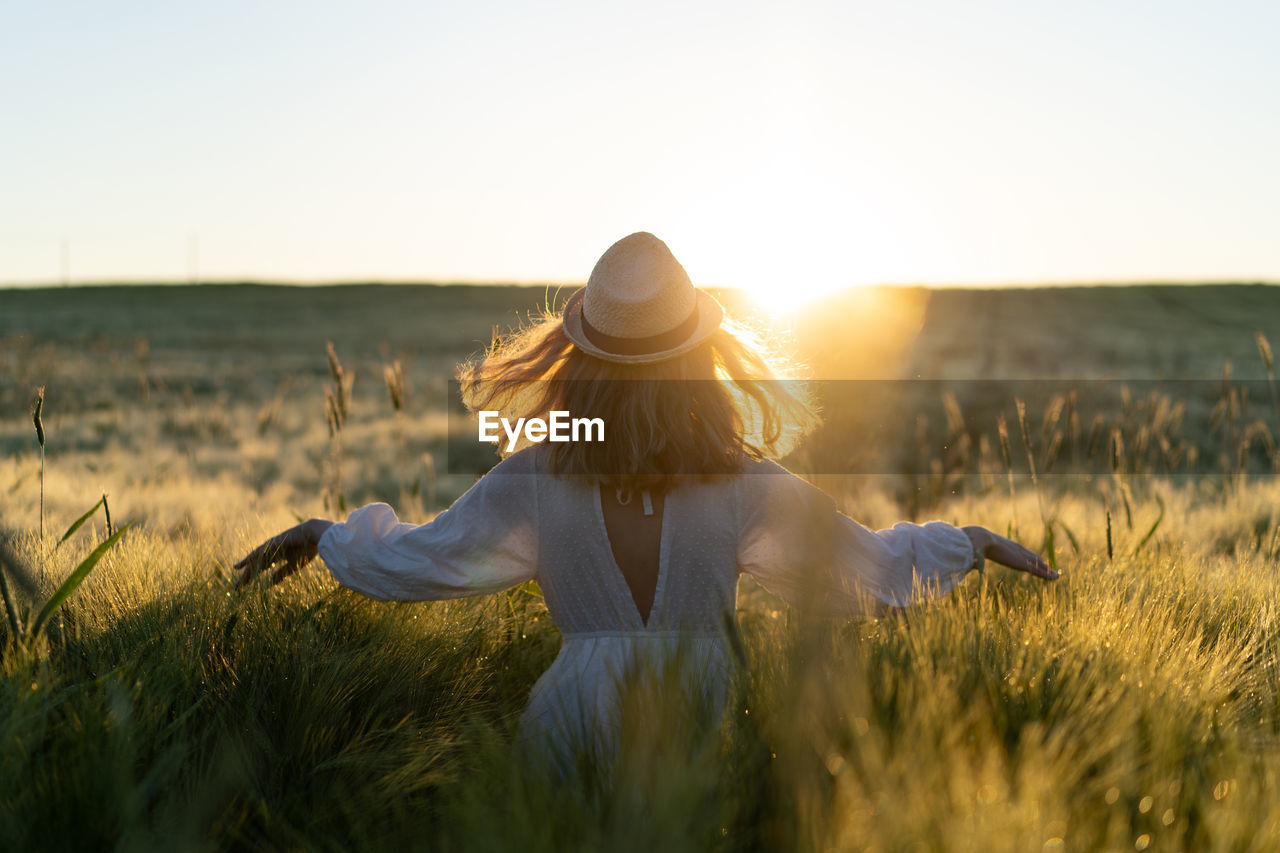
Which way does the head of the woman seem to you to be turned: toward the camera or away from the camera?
away from the camera

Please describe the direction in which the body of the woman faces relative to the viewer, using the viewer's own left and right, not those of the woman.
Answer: facing away from the viewer
